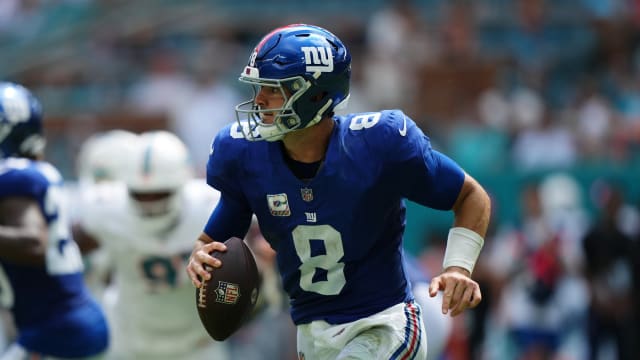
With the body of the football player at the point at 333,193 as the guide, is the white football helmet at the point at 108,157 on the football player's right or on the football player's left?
on the football player's right

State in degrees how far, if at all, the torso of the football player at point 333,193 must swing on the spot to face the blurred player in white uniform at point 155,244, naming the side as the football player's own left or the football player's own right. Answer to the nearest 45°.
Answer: approximately 90° to the football player's own right

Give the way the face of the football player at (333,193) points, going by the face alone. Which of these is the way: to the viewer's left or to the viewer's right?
to the viewer's left

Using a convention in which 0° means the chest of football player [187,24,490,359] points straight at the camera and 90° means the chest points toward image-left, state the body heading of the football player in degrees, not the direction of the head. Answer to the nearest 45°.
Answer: approximately 45°
